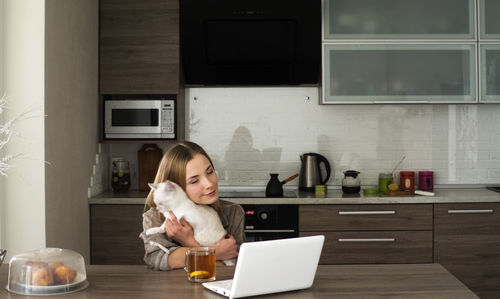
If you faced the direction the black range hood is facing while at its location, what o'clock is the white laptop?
The white laptop is roughly at 12 o'clock from the black range hood.

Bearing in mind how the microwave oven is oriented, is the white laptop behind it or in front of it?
in front

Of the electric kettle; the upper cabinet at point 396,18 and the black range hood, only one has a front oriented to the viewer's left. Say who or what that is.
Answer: the electric kettle

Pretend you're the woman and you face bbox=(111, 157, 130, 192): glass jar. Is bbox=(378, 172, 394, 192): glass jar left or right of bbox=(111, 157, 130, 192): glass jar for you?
right

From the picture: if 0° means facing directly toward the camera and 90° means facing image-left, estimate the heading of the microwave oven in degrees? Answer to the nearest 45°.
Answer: approximately 0°

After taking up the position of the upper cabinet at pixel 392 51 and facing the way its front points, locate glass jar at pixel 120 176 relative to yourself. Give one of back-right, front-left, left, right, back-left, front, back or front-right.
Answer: right

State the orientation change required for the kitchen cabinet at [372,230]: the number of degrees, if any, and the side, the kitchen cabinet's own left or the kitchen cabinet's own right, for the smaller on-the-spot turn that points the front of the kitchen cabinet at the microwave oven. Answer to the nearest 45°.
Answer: approximately 90° to the kitchen cabinet's own right

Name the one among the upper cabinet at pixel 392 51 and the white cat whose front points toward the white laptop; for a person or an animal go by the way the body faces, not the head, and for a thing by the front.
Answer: the upper cabinet

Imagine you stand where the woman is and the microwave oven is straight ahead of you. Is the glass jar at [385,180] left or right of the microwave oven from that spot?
right

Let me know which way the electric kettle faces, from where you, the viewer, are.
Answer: facing to the left of the viewer

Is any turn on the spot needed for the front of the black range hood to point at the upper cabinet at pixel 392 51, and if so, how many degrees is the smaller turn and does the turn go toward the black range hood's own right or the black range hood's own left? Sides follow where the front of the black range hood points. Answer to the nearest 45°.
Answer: approximately 90° to the black range hood's own left

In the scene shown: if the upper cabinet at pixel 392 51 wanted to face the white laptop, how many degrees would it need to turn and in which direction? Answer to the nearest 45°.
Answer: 0° — it already faces it

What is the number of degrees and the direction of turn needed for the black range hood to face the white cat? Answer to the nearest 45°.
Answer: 0° — it already faces it
